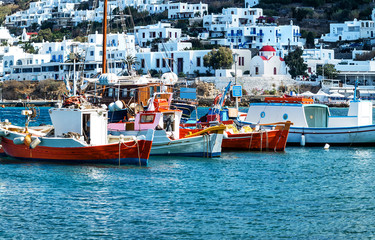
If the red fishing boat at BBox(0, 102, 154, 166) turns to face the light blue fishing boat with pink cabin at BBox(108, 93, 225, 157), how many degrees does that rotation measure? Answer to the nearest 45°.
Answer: approximately 135° to its right

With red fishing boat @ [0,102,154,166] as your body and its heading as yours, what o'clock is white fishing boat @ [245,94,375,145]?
The white fishing boat is roughly at 5 o'clock from the red fishing boat.
